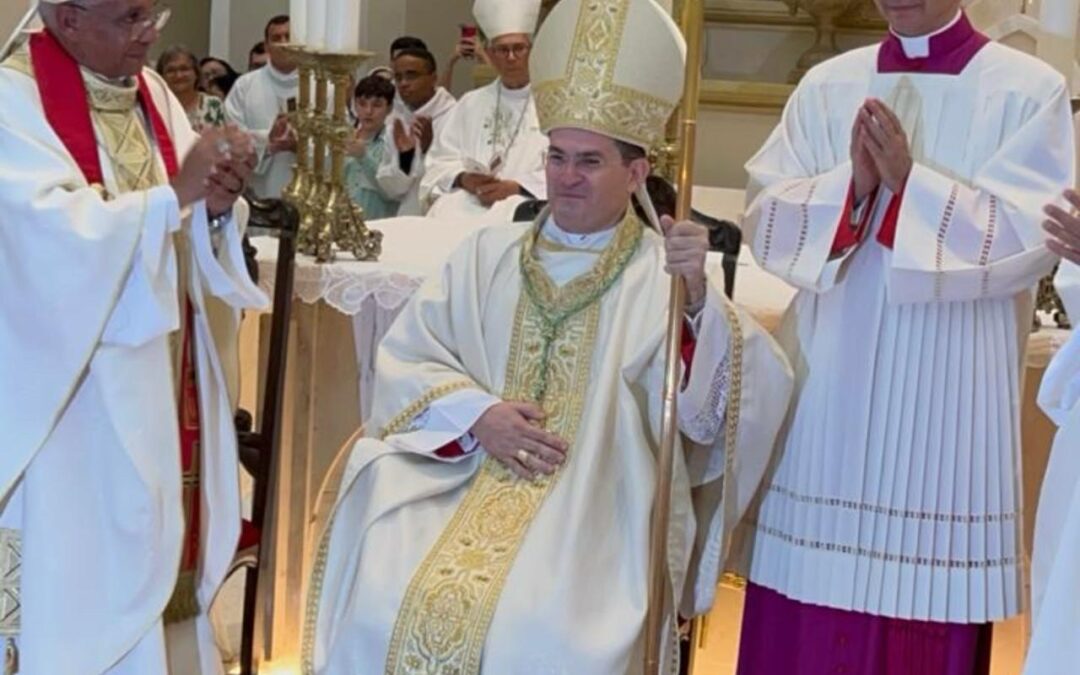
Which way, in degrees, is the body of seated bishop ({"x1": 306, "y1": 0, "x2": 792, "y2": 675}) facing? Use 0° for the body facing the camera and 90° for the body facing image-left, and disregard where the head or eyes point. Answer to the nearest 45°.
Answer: approximately 45°

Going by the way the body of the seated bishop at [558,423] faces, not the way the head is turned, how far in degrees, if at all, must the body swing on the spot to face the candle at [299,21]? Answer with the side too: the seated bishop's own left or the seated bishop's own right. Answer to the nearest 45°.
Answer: approximately 90° to the seated bishop's own right

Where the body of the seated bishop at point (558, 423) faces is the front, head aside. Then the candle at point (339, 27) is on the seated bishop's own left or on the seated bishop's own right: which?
on the seated bishop's own right

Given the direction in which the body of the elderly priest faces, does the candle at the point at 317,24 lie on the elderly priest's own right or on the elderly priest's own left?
on the elderly priest's own left

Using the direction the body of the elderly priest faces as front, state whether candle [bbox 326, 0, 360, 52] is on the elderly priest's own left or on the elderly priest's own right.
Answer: on the elderly priest's own left

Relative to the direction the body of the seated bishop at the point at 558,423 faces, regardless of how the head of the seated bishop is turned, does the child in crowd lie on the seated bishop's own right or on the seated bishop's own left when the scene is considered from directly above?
on the seated bishop's own right

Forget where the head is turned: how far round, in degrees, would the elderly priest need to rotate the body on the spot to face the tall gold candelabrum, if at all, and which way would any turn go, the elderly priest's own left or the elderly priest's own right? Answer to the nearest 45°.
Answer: approximately 90° to the elderly priest's own left

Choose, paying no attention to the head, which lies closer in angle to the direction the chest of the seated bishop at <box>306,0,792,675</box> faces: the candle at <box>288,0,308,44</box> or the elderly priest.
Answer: the elderly priest

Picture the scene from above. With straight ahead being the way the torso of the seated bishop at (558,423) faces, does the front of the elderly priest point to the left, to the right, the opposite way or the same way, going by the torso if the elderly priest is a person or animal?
to the left

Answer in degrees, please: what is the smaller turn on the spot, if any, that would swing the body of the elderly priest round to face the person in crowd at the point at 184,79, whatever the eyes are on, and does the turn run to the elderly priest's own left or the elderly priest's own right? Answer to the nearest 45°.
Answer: approximately 135° to the elderly priest's own left
